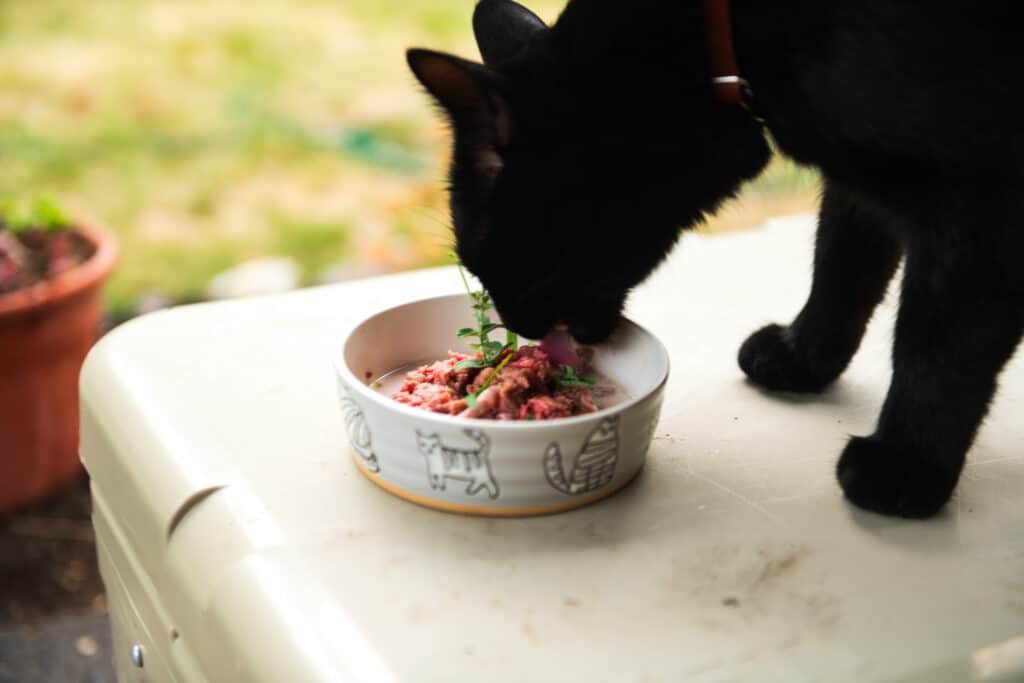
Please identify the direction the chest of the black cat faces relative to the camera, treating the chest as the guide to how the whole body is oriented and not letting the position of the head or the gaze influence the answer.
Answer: to the viewer's left

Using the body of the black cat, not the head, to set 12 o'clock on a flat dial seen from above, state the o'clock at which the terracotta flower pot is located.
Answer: The terracotta flower pot is roughly at 1 o'clock from the black cat.
